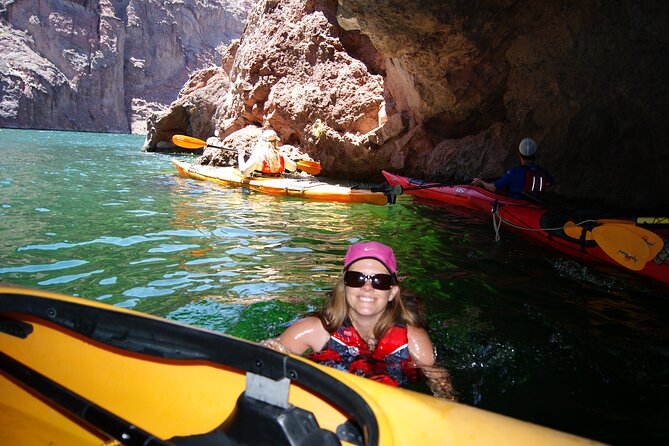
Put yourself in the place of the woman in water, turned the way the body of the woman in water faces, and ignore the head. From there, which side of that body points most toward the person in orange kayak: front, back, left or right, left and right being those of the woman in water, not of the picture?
back

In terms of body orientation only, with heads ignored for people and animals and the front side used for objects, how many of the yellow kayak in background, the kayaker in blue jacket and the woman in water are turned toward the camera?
1

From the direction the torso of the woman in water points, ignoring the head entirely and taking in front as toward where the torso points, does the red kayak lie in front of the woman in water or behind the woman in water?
behind

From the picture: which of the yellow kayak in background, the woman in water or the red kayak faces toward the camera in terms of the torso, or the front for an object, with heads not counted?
the woman in water

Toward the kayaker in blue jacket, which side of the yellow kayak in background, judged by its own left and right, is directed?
back

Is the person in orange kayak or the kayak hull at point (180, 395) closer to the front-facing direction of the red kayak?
the person in orange kayak

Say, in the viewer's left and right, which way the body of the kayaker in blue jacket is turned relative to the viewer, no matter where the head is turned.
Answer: facing away from the viewer and to the left of the viewer

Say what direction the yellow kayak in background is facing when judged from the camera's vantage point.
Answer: facing away from the viewer and to the left of the viewer

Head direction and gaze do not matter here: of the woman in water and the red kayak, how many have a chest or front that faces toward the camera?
1

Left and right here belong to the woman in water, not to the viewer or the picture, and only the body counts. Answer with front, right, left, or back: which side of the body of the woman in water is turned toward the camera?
front
